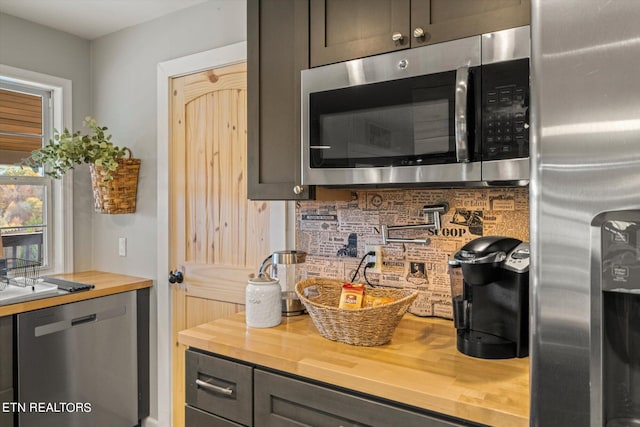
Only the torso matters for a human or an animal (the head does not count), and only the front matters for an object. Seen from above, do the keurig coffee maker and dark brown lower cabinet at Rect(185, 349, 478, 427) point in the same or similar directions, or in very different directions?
same or similar directions

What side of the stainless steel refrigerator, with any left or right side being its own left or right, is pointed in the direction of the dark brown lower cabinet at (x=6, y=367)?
right

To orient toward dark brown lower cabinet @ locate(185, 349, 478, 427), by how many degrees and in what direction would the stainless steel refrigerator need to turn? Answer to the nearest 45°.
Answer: approximately 135° to its right

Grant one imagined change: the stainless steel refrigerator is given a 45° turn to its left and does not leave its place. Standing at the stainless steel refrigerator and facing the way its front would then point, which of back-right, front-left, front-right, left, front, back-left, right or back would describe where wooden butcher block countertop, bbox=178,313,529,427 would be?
back

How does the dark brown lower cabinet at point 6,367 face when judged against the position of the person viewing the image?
facing the viewer and to the right of the viewer

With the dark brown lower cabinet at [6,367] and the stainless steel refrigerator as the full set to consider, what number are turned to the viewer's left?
0

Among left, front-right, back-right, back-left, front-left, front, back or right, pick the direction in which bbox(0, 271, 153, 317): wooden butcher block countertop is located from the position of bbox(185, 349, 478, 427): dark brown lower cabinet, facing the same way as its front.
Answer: right

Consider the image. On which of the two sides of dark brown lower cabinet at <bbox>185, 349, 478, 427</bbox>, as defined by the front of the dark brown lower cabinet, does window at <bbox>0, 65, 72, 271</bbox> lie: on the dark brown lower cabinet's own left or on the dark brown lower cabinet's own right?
on the dark brown lower cabinet's own right

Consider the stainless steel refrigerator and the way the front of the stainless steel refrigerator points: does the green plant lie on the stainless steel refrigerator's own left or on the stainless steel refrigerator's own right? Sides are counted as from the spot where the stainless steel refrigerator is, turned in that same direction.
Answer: on the stainless steel refrigerator's own right

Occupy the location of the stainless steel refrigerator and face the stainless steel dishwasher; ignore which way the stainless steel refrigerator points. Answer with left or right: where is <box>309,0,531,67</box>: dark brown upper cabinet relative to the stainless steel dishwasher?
right

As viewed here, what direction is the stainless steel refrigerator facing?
toward the camera

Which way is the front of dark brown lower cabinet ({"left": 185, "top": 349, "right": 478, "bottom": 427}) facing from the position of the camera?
facing the viewer and to the left of the viewer
